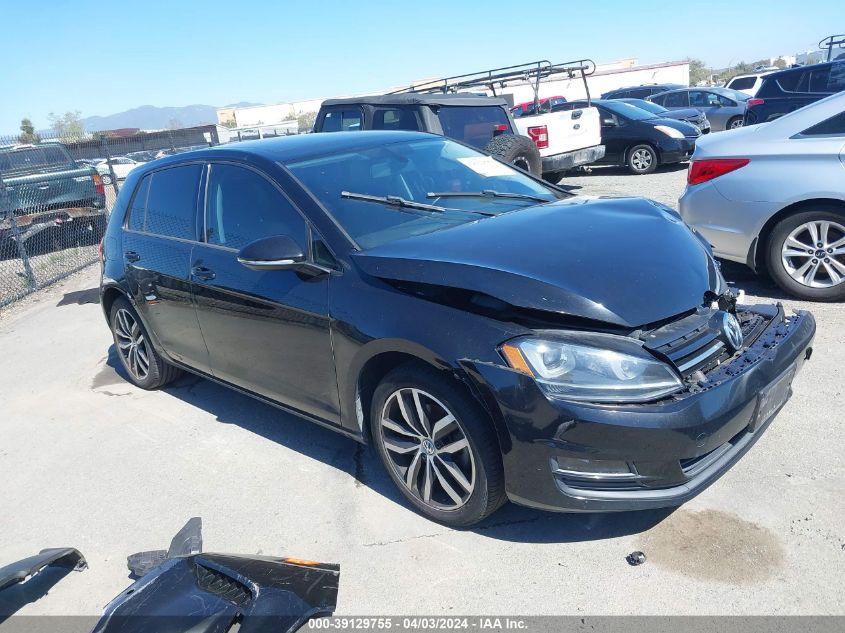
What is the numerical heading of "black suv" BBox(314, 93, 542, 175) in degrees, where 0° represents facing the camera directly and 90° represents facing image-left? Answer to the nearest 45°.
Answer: approximately 135°

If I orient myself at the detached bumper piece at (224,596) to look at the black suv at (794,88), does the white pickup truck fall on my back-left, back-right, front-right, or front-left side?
front-left

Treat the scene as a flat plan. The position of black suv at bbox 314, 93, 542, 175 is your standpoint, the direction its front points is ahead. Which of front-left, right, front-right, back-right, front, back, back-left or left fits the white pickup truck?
right

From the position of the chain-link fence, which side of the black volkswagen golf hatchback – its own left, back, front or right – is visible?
back

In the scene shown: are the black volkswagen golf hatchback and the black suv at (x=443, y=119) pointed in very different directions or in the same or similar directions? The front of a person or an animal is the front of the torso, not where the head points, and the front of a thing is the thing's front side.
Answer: very different directions

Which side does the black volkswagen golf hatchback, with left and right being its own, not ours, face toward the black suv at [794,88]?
left

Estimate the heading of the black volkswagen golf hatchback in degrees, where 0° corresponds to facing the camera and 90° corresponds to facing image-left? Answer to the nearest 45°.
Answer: approximately 315°

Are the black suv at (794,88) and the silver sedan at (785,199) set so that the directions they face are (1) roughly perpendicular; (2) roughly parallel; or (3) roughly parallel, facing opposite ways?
roughly parallel

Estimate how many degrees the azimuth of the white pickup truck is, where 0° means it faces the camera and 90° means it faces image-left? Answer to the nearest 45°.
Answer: approximately 135°

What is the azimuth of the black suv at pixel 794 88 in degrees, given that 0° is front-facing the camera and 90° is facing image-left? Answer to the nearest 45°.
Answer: approximately 270°
